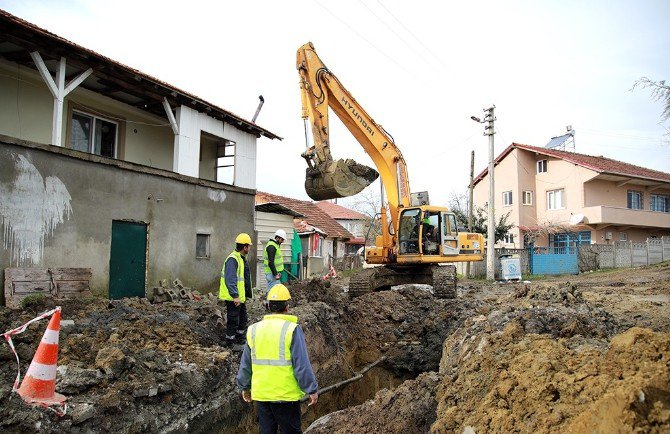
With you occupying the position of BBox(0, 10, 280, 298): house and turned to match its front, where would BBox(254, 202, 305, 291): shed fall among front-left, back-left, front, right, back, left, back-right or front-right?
left

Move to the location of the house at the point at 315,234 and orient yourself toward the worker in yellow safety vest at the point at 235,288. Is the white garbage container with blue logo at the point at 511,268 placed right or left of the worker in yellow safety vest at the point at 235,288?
left

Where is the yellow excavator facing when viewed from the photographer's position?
facing the viewer and to the left of the viewer

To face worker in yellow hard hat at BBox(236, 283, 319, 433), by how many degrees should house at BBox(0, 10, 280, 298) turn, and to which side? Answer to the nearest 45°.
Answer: approximately 45° to its right

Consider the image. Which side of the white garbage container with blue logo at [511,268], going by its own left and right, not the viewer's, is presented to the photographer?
front

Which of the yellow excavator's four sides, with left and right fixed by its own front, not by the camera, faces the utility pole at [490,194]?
back

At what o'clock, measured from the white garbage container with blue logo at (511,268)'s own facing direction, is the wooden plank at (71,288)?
The wooden plank is roughly at 1 o'clock from the white garbage container with blue logo.

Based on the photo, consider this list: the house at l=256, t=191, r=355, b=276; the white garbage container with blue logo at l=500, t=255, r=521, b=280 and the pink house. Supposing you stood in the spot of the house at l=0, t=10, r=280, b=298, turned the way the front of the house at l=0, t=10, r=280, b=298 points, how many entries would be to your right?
0

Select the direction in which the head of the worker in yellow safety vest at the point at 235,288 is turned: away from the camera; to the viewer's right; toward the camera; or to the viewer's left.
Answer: to the viewer's right

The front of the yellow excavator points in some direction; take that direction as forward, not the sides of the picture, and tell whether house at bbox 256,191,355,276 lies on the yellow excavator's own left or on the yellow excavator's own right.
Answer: on the yellow excavator's own right

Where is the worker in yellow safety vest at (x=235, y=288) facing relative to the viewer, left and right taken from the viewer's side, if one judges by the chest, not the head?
facing to the right of the viewer

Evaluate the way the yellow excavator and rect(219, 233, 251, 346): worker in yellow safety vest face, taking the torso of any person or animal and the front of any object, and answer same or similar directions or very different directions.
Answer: very different directions

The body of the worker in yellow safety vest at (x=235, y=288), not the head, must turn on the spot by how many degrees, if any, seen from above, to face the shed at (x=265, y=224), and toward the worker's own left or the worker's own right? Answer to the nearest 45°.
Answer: approximately 90° to the worker's own left

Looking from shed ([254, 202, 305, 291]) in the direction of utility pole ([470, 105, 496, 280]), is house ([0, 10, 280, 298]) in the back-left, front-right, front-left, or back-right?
back-right

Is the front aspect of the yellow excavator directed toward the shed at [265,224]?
no
